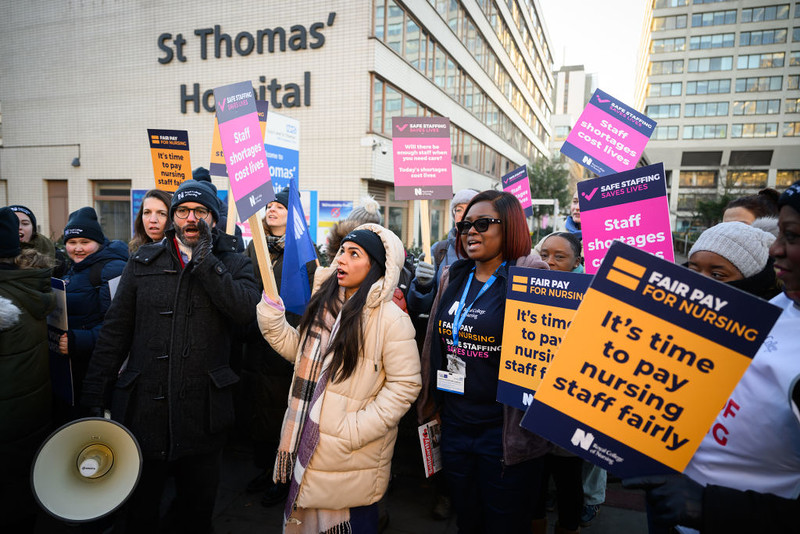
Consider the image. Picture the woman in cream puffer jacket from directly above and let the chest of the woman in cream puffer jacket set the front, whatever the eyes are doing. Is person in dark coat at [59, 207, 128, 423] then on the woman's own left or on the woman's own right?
on the woman's own right

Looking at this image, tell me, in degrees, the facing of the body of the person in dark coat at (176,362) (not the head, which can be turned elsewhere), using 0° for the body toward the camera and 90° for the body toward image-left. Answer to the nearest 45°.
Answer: approximately 0°

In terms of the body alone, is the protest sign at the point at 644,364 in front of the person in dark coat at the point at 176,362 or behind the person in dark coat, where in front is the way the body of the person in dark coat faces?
in front

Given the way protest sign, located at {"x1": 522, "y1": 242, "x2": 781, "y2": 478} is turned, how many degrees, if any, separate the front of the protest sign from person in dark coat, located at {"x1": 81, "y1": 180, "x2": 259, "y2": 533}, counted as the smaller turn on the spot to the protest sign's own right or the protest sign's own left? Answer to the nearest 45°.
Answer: approximately 90° to the protest sign's own right

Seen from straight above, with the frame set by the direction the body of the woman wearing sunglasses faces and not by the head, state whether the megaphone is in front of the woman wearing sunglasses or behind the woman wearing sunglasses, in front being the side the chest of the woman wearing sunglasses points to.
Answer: in front

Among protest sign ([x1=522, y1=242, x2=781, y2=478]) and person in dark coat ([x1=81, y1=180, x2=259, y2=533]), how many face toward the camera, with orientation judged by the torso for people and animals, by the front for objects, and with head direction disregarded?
2
